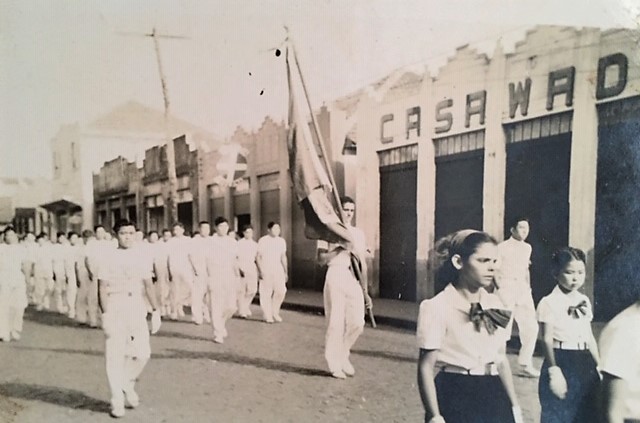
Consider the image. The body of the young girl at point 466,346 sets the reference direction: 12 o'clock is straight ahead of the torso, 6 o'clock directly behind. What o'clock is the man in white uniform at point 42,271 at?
The man in white uniform is roughly at 4 o'clock from the young girl.

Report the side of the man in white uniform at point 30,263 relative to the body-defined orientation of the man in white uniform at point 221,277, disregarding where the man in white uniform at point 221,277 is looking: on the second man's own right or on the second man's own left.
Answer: on the second man's own right

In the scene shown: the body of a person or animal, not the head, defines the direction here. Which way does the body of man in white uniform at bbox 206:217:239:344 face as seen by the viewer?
toward the camera

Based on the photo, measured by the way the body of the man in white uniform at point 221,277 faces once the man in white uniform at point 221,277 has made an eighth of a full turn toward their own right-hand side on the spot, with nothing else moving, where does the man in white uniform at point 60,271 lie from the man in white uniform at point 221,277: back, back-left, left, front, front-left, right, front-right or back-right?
front-right

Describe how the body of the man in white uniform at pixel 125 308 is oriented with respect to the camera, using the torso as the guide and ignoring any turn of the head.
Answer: toward the camera

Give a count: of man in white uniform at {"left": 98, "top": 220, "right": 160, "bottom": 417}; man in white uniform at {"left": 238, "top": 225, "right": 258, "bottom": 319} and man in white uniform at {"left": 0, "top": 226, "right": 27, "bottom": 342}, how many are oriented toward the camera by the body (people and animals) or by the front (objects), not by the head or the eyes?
3

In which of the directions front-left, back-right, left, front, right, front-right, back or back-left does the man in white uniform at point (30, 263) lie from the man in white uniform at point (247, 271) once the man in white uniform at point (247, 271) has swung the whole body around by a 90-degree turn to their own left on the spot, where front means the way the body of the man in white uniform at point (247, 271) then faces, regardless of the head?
back

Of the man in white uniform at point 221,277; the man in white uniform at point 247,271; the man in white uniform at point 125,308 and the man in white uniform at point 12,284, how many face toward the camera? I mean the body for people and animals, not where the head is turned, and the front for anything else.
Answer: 4

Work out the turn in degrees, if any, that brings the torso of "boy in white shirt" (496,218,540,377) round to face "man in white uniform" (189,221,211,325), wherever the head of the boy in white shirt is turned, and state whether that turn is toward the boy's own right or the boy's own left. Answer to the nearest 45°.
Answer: approximately 90° to the boy's own right
